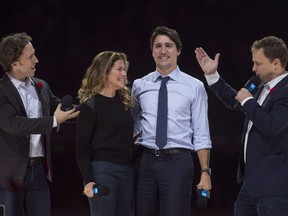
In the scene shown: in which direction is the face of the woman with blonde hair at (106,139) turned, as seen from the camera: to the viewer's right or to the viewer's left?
to the viewer's right

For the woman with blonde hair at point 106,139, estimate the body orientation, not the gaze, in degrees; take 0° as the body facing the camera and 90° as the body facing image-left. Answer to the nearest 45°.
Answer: approximately 315°

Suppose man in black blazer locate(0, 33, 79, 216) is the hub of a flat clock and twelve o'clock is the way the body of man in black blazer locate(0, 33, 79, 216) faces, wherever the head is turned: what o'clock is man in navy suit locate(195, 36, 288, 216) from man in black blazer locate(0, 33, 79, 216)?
man in navy suit locate(195, 36, 288, 216) is roughly at 11 o'clock from man in black blazer locate(0, 33, 79, 216).

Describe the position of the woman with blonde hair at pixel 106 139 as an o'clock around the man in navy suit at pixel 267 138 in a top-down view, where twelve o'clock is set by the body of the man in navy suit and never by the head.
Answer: The woman with blonde hair is roughly at 12 o'clock from the man in navy suit.

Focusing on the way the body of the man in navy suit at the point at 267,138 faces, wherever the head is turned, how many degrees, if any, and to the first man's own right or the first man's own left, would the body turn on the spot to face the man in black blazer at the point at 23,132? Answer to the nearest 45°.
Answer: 0° — they already face them

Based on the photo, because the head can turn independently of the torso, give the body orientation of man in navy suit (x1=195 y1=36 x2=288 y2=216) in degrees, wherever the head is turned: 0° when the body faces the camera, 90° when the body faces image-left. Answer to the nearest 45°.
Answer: approximately 90°

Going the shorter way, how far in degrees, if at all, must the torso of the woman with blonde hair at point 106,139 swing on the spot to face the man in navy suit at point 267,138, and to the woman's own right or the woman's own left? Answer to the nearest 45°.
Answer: approximately 45° to the woman's own left

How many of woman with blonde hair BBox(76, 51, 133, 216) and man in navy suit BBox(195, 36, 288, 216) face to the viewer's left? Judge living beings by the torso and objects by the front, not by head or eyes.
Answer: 1
